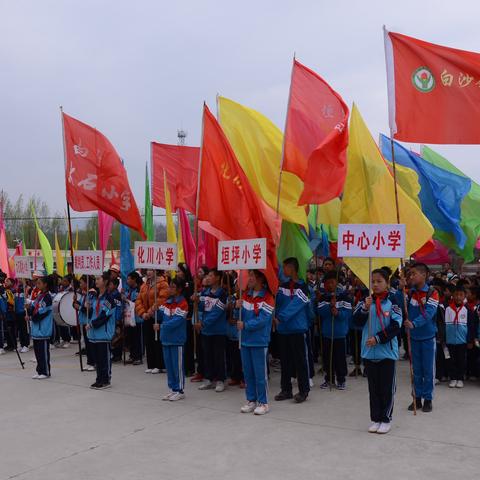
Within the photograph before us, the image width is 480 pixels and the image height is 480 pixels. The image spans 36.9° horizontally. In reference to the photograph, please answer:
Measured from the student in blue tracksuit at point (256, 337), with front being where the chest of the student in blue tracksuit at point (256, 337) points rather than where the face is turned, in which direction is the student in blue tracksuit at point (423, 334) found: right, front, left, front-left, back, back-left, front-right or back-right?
back-left

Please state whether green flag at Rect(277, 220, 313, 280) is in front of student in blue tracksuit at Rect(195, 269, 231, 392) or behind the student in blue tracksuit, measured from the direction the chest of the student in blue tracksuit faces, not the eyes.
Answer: behind

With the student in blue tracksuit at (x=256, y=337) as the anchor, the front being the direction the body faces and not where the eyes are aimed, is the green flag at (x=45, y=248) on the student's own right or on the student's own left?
on the student's own right

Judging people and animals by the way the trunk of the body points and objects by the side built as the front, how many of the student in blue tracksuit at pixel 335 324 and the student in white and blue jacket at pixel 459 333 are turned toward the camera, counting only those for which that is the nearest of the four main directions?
2

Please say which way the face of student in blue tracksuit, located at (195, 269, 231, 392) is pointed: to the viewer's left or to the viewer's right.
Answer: to the viewer's left

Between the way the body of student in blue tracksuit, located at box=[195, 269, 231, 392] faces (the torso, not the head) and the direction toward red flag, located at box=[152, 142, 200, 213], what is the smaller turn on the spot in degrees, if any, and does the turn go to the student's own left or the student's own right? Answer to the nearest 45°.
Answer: approximately 135° to the student's own right
